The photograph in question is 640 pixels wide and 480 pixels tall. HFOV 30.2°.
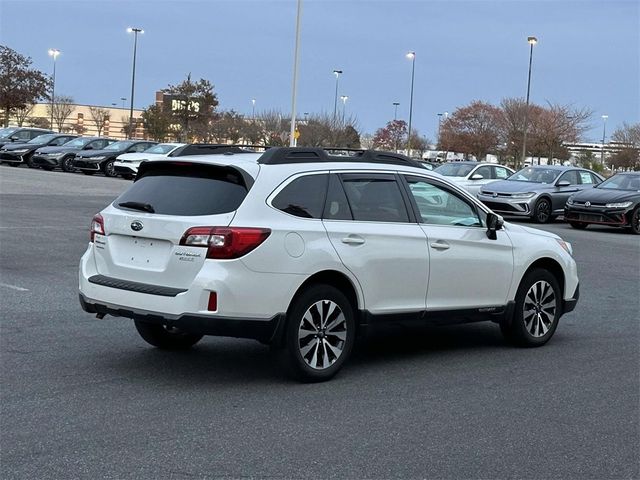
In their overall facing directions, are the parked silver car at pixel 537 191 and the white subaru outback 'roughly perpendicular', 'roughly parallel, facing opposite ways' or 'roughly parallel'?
roughly parallel, facing opposite ways

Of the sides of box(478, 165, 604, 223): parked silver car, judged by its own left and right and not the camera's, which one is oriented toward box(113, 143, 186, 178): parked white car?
right

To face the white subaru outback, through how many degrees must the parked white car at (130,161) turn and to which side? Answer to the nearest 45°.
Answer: approximately 45° to its left

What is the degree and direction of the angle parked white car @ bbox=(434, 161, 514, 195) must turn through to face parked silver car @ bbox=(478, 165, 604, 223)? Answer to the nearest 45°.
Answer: approximately 90° to its left

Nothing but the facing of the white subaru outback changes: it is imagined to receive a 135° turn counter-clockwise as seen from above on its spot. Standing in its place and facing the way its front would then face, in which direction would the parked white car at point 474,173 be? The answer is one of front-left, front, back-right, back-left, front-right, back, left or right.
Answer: right

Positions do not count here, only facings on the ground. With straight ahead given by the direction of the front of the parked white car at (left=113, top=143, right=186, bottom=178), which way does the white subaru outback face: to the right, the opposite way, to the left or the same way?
the opposite way

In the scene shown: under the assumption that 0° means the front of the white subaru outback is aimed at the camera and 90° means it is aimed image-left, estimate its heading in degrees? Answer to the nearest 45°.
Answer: approximately 225°

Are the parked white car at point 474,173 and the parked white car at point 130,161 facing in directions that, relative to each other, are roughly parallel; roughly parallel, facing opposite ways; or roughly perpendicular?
roughly parallel

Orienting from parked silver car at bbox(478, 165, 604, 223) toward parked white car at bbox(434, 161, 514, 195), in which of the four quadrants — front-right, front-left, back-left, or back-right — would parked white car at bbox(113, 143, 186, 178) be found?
front-left

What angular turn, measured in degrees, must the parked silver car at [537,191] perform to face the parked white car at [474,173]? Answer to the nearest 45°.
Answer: approximately 90° to its right

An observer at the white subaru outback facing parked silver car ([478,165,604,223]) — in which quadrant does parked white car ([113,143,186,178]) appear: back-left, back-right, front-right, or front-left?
front-left

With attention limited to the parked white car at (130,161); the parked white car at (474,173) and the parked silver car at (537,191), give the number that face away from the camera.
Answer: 0
